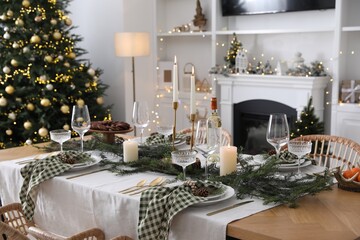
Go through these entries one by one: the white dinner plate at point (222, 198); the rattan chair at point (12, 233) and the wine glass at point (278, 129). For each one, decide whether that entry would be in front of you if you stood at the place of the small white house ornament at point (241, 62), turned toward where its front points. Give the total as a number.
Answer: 3

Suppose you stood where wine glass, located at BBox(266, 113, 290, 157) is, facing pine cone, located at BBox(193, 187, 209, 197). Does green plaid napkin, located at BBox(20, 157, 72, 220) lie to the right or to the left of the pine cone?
right

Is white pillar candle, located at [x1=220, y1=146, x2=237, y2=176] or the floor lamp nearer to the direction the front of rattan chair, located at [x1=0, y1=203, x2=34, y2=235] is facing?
the floor lamp

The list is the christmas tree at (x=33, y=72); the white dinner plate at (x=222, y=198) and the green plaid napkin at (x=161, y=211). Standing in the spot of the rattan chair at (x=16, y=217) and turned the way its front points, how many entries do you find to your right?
2

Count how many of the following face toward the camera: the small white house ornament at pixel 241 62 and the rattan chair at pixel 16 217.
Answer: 1

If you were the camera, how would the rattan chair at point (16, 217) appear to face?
facing away from the viewer and to the right of the viewer

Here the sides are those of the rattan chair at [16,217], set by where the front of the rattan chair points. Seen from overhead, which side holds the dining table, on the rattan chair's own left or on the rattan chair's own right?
on the rattan chair's own right

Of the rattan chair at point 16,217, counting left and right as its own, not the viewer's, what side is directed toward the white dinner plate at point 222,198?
right

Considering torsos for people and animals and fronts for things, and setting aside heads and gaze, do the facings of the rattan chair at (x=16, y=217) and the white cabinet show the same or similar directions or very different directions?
very different directions

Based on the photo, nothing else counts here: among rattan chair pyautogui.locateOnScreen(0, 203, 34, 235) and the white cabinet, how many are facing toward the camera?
1

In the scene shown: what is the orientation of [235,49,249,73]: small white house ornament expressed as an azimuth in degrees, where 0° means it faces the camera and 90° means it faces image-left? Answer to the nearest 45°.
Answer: approximately 0°

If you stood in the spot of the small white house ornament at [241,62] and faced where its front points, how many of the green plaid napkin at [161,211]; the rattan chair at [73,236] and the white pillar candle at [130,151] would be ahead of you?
3

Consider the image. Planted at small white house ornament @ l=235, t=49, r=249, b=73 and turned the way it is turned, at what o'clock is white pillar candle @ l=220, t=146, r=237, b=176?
The white pillar candle is roughly at 12 o'clock from the small white house ornament.

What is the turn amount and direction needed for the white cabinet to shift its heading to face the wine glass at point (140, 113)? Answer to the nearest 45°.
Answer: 0° — it already faces it
